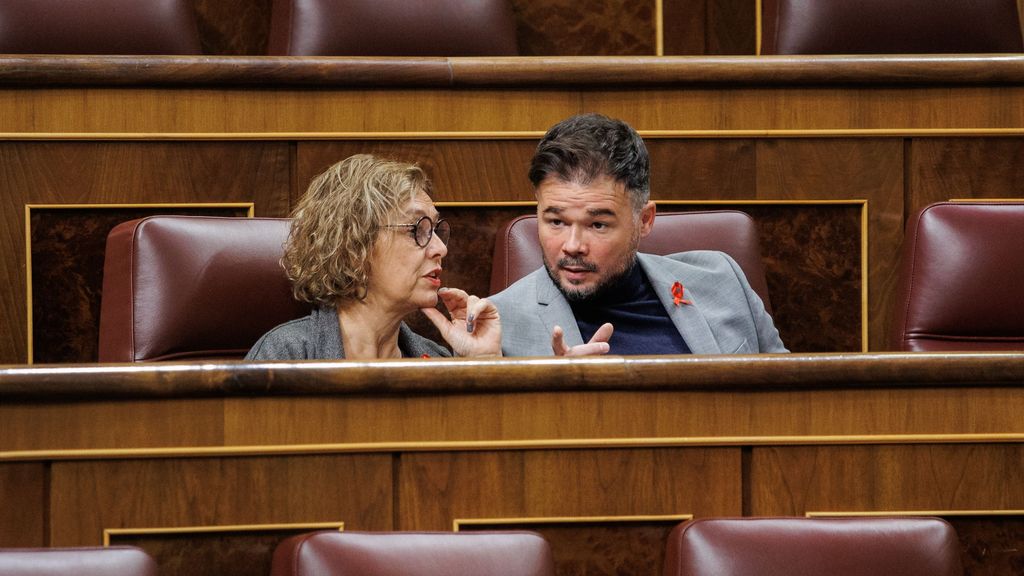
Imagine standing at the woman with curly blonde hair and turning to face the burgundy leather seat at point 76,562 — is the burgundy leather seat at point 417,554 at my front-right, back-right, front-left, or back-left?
front-left

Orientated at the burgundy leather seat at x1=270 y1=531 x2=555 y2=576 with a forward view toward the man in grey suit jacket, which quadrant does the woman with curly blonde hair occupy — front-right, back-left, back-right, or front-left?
front-left

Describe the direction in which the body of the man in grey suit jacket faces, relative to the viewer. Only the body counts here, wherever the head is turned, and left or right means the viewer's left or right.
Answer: facing the viewer and to the left of the viewer

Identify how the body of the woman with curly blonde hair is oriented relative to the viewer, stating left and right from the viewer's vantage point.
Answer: facing the viewer and to the right of the viewer

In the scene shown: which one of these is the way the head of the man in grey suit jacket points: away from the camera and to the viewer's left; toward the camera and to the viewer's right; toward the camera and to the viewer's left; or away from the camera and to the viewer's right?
toward the camera and to the viewer's left

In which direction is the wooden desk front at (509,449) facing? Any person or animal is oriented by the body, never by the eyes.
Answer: toward the camera
